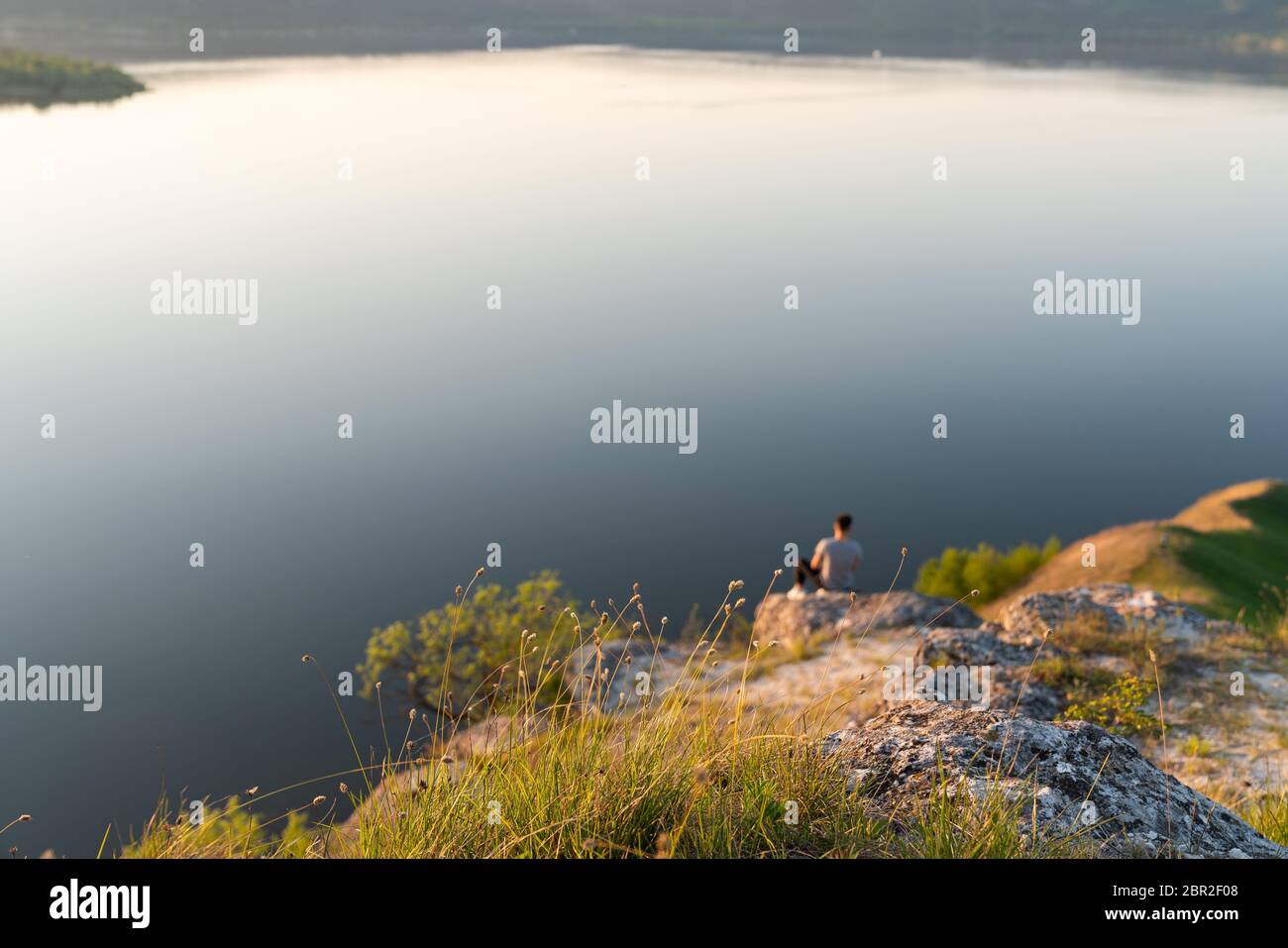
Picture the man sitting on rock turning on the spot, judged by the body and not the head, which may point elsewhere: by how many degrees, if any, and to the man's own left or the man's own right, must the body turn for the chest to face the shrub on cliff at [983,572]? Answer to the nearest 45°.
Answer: approximately 45° to the man's own right

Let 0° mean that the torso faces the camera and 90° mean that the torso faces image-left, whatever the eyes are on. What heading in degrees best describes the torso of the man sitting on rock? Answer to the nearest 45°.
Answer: approximately 135°

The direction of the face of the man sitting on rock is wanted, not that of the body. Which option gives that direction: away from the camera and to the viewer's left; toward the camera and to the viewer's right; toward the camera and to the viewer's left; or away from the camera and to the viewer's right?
away from the camera and to the viewer's left

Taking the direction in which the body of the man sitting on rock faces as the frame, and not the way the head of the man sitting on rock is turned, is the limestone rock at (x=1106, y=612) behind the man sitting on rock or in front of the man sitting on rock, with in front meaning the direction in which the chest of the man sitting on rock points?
behind
